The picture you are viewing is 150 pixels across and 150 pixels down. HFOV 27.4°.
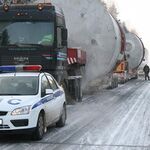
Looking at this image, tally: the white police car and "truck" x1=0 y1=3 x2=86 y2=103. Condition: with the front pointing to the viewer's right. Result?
0

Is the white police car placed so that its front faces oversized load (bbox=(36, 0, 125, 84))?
no

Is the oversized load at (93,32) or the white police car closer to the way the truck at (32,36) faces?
the white police car

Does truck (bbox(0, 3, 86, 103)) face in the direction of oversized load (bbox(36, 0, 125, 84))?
no

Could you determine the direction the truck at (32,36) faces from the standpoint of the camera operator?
facing the viewer

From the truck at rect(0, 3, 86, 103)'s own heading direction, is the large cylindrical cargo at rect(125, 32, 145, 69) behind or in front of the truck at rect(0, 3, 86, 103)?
behind

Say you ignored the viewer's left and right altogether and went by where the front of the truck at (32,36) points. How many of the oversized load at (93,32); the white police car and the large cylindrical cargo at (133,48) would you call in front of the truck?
1

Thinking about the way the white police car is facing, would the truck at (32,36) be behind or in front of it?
behind

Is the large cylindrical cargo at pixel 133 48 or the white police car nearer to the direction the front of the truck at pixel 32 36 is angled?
the white police car

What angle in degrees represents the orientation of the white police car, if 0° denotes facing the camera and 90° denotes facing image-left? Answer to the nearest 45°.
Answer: approximately 45°

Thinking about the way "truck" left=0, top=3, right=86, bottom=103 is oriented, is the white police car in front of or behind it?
in front
